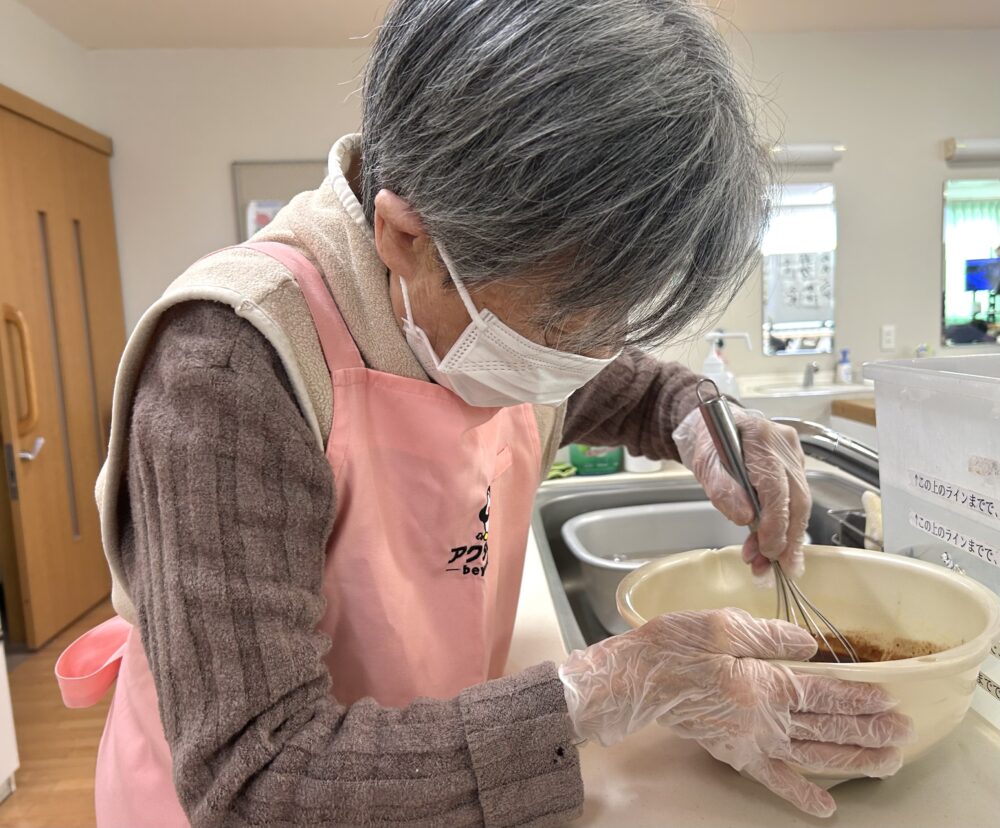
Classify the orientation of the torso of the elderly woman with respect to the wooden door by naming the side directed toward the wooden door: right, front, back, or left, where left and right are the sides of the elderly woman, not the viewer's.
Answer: back

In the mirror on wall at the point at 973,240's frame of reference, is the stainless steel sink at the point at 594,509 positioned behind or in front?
in front

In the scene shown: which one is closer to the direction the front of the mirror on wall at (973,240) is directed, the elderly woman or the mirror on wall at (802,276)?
the elderly woman

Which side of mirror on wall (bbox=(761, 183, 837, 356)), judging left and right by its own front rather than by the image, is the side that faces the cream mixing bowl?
front

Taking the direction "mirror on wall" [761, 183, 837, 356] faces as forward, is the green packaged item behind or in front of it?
in front

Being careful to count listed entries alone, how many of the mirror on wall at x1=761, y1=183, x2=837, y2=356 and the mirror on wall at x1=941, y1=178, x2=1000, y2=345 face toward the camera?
2

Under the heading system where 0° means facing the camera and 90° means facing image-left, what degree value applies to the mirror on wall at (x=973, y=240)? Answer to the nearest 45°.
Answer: approximately 0°

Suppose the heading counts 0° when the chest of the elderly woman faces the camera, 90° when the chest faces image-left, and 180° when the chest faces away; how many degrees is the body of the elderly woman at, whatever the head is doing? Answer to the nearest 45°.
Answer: approximately 315°

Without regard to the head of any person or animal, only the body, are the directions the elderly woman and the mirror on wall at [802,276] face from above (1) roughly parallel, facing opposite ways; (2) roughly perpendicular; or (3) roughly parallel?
roughly perpendicular

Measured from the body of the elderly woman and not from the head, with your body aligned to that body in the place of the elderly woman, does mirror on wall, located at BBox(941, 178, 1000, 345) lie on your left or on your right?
on your left

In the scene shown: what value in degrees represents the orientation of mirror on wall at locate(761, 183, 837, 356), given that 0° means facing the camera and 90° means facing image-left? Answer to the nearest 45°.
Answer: approximately 0°
